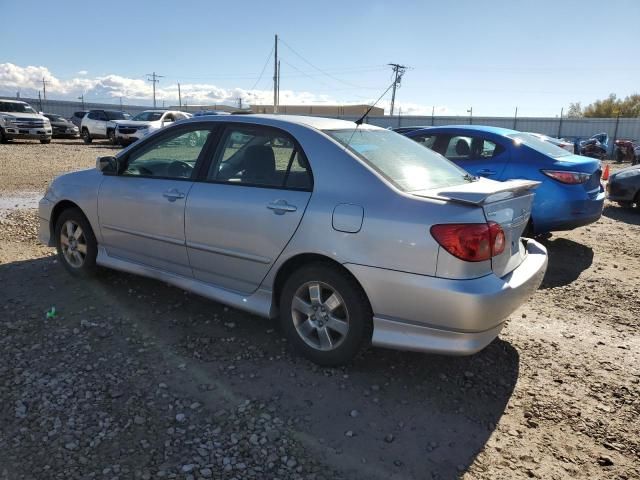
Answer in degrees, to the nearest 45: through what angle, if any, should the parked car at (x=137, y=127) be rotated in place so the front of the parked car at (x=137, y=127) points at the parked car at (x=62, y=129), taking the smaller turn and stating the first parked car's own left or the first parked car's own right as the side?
approximately 90° to the first parked car's own right

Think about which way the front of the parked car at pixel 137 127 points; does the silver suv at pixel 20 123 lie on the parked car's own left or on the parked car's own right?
on the parked car's own right

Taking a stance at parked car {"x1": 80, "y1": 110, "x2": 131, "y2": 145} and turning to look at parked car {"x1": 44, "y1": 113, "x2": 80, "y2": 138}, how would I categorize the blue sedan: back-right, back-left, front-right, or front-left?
back-left

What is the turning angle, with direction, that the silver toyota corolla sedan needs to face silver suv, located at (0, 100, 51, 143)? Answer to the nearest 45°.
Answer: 0° — it already faces it

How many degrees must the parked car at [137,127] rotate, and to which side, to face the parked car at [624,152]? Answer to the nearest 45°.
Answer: approximately 135° to its left

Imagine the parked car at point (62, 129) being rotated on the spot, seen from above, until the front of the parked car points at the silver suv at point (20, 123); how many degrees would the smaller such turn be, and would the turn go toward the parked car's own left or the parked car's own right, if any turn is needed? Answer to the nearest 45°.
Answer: approximately 45° to the parked car's own right

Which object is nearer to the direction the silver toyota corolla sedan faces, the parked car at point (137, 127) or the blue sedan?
the parked car

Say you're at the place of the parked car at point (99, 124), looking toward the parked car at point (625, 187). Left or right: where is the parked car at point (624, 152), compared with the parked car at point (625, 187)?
left

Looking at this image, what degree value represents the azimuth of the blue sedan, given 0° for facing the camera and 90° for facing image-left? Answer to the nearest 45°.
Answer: approximately 135°

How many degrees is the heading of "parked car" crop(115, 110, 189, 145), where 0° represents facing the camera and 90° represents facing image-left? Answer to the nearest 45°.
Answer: approximately 45°

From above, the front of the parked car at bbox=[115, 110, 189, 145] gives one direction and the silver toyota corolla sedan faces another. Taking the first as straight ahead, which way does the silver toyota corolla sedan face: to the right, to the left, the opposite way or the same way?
to the right
